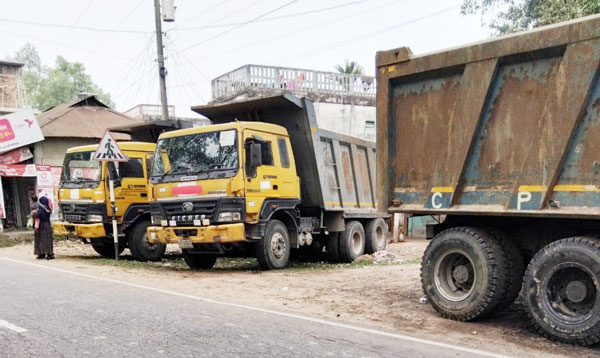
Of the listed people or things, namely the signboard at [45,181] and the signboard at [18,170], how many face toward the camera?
2

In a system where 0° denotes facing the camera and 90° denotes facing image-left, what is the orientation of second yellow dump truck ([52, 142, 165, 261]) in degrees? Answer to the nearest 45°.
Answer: approximately 45°

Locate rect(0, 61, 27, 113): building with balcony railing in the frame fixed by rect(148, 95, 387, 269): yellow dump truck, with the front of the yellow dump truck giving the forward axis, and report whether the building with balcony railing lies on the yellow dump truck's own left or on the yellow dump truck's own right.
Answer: on the yellow dump truck's own right

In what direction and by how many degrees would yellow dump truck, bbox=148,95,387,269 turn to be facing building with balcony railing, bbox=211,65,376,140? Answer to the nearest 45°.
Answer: approximately 135° to its right

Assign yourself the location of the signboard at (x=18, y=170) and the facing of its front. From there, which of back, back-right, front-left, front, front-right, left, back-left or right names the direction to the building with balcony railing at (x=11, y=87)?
back

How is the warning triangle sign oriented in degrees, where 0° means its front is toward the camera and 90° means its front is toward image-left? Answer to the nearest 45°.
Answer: approximately 0°

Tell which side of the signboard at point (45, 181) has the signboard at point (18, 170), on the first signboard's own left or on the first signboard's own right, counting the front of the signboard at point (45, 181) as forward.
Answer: on the first signboard's own right

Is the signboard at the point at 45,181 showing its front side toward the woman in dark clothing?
yes
